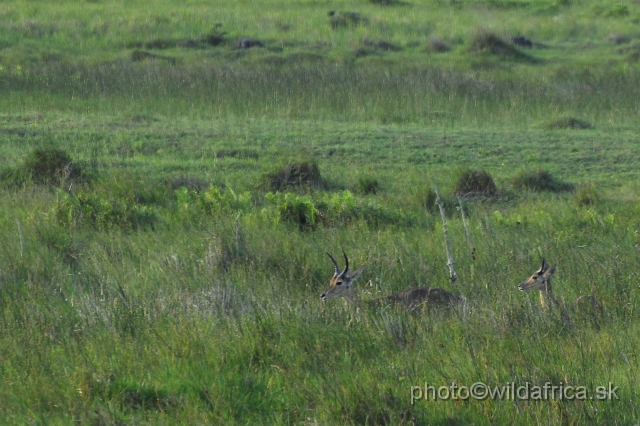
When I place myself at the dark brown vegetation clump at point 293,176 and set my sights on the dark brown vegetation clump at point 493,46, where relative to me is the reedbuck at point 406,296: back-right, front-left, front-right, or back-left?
back-right

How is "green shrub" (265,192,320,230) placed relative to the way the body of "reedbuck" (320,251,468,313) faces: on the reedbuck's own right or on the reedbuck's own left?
on the reedbuck's own right

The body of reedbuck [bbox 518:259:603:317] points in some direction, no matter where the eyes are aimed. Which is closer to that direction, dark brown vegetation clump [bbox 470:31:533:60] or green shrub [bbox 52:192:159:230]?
the green shrub

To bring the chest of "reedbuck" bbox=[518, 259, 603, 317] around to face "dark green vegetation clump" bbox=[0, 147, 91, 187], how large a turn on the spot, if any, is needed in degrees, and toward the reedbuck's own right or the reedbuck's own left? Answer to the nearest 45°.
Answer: approximately 45° to the reedbuck's own right

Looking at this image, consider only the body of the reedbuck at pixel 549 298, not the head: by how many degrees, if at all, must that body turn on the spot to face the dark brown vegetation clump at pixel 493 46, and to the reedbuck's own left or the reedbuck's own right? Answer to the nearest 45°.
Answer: approximately 90° to the reedbuck's own right

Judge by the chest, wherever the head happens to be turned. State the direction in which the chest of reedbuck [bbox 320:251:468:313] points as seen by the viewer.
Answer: to the viewer's left

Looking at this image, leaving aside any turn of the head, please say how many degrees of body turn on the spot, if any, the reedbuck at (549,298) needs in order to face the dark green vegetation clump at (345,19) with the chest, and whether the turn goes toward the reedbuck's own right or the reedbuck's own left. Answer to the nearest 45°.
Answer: approximately 90° to the reedbuck's own right

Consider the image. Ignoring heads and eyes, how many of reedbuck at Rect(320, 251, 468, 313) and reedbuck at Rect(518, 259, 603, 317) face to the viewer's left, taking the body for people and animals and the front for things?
2

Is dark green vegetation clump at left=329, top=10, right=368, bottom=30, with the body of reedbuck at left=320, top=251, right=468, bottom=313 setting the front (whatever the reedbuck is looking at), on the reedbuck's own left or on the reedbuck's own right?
on the reedbuck's own right

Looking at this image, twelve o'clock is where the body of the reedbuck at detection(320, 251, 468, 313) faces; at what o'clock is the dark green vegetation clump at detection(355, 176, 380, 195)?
The dark green vegetation clump is roughly at 3 o'clock from the reedbuck.

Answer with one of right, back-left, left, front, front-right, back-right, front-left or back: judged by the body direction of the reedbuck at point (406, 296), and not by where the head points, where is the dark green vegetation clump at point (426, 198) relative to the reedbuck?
right

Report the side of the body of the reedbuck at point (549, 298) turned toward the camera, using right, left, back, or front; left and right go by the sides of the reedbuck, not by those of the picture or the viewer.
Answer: left
